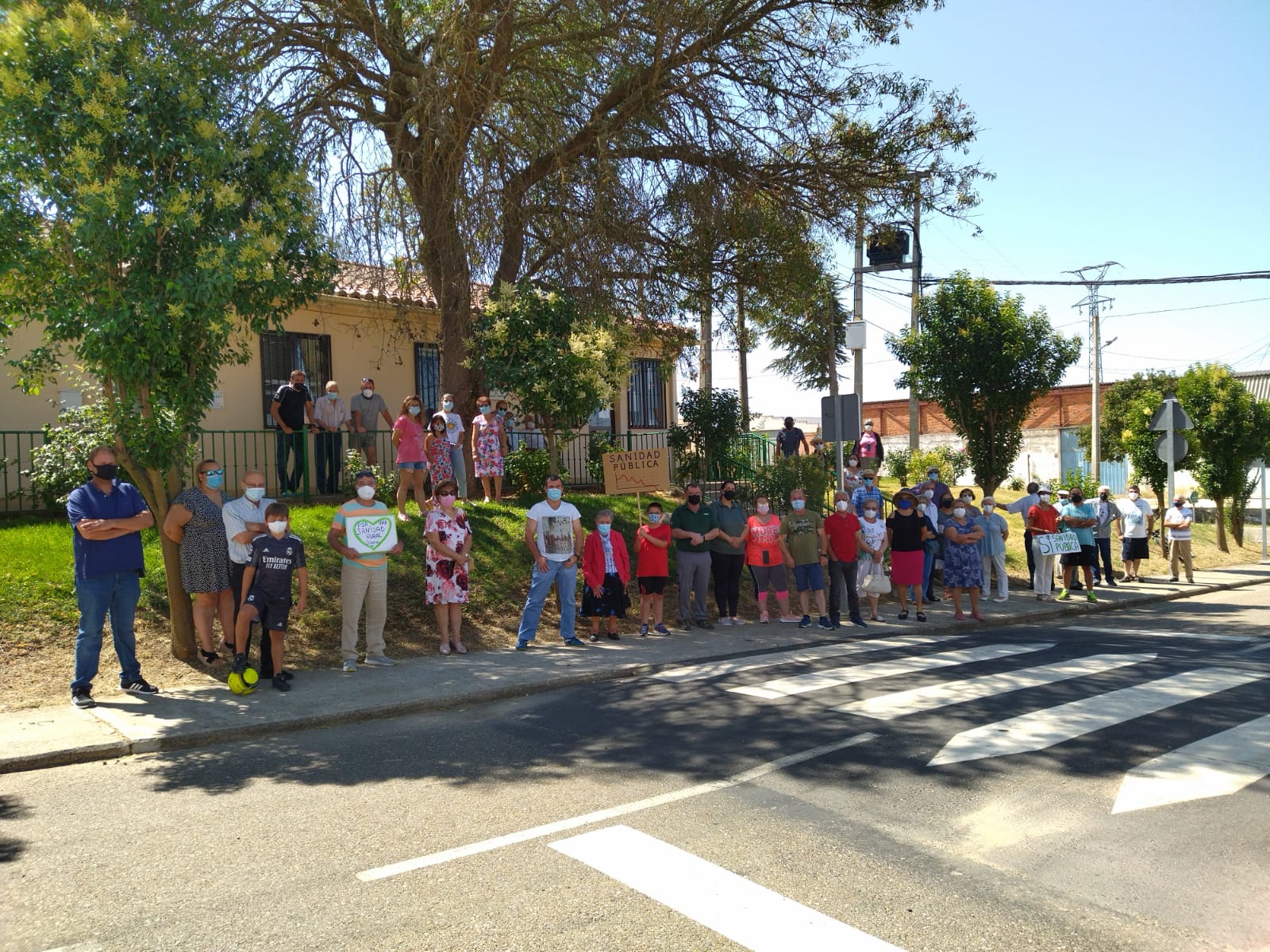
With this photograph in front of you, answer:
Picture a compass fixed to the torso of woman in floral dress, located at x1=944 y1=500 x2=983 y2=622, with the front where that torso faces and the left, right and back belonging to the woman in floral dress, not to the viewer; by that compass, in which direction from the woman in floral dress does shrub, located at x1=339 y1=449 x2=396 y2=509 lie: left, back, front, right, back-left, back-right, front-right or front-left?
right

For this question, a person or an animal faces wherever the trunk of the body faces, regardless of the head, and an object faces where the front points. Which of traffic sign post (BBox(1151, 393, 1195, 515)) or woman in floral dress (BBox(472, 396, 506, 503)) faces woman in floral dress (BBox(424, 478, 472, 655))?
woman in floral dress (BBox(472, 396, 506, 503))

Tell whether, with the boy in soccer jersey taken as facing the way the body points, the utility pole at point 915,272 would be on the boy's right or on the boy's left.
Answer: on the boy's left

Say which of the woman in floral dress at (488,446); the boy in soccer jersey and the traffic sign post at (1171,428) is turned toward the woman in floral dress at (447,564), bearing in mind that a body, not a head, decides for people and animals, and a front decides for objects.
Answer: the woman in floral dress at (488,446)

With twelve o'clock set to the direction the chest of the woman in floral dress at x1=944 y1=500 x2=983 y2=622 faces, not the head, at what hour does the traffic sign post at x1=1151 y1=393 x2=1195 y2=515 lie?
The traffic sign post is roughly at 7 o'clock from the woman in floral dress.

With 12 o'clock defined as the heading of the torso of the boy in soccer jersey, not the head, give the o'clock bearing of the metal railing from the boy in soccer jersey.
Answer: The metal railing is roughly at 6 o'clock from the boy in soccer jersey.

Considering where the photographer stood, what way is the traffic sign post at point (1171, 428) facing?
facing away from the viewer

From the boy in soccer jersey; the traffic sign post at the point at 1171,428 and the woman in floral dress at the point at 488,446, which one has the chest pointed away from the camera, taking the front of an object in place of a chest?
the traffic sign post

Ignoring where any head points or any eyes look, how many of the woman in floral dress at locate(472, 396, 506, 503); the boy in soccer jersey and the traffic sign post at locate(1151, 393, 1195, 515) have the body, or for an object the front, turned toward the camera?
2

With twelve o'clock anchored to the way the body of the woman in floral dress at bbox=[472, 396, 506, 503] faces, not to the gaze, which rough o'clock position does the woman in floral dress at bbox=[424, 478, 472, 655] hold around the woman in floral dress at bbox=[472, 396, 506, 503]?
the woman in floral dress at bbox=[424, 478, 472, 655] is roughly at 12 o'clock from the woman in floral dress at bbox=[472, 396, 506, 503].
